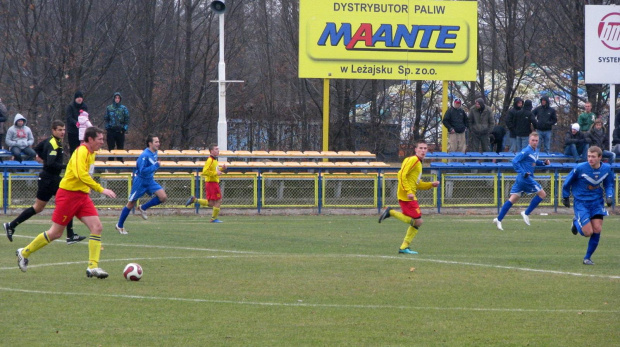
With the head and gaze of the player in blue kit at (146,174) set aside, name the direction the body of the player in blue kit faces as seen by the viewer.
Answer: to the viewer's right

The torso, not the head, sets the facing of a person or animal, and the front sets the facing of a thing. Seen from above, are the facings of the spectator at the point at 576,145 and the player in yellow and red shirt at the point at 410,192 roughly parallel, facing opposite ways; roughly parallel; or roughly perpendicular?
roughly perpendicular

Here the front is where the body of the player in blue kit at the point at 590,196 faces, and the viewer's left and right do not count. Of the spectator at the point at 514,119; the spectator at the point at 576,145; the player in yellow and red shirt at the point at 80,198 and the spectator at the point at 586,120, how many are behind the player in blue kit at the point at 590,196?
3

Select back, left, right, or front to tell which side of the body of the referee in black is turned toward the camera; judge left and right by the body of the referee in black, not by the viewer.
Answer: right

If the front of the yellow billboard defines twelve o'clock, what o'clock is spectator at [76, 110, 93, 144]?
The spectator is roughly at 2 o'clock from the yellow billboard.

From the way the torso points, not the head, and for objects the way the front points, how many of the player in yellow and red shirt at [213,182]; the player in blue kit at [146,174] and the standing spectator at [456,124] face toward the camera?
1

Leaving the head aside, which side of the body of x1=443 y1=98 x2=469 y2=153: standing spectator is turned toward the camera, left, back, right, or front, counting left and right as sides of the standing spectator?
front

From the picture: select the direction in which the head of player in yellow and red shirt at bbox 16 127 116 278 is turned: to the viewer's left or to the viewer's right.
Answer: to the viewer's right

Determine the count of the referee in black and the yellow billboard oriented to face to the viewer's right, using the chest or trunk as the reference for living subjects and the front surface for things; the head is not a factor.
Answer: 1

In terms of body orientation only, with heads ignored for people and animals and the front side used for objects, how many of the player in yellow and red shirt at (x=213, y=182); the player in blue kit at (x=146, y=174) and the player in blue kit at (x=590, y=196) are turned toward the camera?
1

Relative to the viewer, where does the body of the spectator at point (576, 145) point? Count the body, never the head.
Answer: toward the camera

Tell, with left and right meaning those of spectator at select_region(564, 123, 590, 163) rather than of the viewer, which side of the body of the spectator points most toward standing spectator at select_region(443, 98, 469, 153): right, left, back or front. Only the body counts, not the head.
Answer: right

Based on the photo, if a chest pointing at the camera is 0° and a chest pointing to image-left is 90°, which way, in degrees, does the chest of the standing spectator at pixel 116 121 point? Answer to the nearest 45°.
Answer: approximately 0°

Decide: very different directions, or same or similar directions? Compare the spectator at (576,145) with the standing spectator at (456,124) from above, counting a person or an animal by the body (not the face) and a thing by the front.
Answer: same or similar directions
